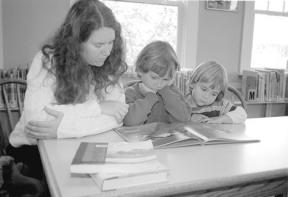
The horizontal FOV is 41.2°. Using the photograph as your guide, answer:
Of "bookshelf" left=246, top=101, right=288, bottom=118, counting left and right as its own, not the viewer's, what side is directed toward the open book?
front

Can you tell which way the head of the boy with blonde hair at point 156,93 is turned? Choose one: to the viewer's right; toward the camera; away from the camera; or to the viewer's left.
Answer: toward the camera

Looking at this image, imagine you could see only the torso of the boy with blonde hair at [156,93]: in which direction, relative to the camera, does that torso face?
toward the camera

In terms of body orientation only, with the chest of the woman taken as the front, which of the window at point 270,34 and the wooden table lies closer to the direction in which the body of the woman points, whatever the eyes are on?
the wooden table

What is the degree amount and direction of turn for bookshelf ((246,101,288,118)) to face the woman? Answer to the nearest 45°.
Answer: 0° — it already faces them

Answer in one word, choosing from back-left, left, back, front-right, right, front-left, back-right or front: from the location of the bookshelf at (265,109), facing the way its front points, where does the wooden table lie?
front

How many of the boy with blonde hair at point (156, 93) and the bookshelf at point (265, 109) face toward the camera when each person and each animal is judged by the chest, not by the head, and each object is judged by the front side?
2

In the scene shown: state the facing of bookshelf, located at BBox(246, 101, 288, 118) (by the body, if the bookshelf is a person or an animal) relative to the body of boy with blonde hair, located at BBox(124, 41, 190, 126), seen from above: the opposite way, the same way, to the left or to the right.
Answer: the same way

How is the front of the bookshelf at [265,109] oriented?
toward the camera

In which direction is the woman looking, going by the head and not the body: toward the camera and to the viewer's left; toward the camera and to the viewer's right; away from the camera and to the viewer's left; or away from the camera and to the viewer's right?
toward the camera and to the viewer's right

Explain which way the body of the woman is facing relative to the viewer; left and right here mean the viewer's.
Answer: facing the viewer and to the right of the viewer

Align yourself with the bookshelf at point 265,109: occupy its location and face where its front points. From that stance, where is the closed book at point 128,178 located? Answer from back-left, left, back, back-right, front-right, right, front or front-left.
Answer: front

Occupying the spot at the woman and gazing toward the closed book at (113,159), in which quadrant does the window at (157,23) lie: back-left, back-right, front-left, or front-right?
back-left

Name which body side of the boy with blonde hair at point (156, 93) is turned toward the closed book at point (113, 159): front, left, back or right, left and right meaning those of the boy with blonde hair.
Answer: front
